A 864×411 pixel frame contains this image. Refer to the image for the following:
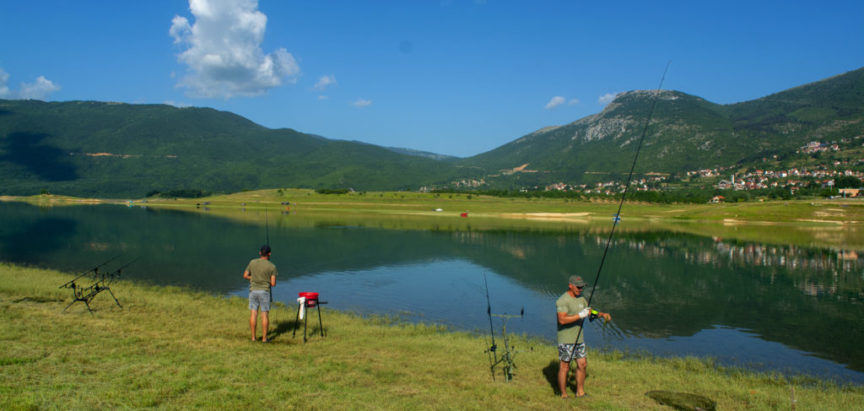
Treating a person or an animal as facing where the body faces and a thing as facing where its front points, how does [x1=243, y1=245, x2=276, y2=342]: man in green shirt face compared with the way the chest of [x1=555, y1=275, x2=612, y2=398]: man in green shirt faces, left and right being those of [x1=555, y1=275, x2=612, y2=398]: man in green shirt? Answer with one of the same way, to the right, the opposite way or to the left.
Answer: the opposite way

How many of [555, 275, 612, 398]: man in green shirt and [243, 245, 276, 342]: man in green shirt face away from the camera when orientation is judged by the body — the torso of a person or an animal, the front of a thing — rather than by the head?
1

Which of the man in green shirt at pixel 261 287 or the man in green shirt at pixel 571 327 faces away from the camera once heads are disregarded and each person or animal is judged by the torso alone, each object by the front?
the man in green shirt at pixel 261 287

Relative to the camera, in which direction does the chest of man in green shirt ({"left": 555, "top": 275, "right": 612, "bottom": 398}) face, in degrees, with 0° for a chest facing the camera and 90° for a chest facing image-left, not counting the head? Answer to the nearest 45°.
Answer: approximately 315°

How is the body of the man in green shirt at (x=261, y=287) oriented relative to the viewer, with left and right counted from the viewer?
facing away from the viewer

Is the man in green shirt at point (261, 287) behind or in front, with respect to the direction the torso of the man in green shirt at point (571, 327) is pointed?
behind

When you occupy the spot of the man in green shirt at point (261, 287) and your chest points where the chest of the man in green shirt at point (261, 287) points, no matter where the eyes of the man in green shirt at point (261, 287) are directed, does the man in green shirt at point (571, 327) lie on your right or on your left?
on your right
